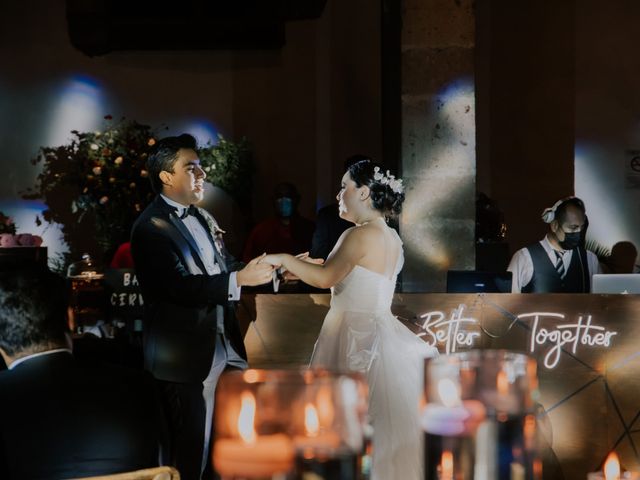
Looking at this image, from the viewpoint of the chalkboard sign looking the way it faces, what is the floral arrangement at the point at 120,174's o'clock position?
The floral arrangement is roughly at 6 o'clock from the chalkboard sign.

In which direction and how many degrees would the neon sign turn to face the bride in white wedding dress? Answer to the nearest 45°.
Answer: approximately 45° to its right

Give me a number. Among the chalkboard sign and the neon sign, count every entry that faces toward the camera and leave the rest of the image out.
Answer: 2

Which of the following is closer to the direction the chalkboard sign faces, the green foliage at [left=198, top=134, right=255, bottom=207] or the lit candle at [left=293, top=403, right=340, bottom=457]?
the lit candle

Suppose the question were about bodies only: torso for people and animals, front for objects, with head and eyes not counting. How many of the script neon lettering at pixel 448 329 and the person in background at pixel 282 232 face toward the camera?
2

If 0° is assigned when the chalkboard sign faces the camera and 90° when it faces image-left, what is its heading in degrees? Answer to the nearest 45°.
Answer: approximately 0°

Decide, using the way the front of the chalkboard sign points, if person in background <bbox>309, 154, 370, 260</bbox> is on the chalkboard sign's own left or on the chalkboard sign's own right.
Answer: on the chalkboard sign's own left

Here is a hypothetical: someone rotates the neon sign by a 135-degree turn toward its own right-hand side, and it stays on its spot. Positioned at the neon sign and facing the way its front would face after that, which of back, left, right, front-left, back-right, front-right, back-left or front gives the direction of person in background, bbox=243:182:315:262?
front

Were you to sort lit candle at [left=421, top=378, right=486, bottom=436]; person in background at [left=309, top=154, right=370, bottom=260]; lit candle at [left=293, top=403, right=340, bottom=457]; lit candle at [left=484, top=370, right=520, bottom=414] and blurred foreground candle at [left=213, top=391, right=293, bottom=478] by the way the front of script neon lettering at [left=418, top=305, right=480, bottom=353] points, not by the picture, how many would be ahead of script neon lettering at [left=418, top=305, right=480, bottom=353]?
4

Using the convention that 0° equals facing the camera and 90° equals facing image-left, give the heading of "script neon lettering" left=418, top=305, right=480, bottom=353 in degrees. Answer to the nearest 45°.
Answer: approximately 0°

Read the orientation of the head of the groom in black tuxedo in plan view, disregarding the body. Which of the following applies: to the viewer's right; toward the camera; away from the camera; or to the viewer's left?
to the viewer's right

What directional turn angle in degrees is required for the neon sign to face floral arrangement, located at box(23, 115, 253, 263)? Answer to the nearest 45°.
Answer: approximately 135° to its right
